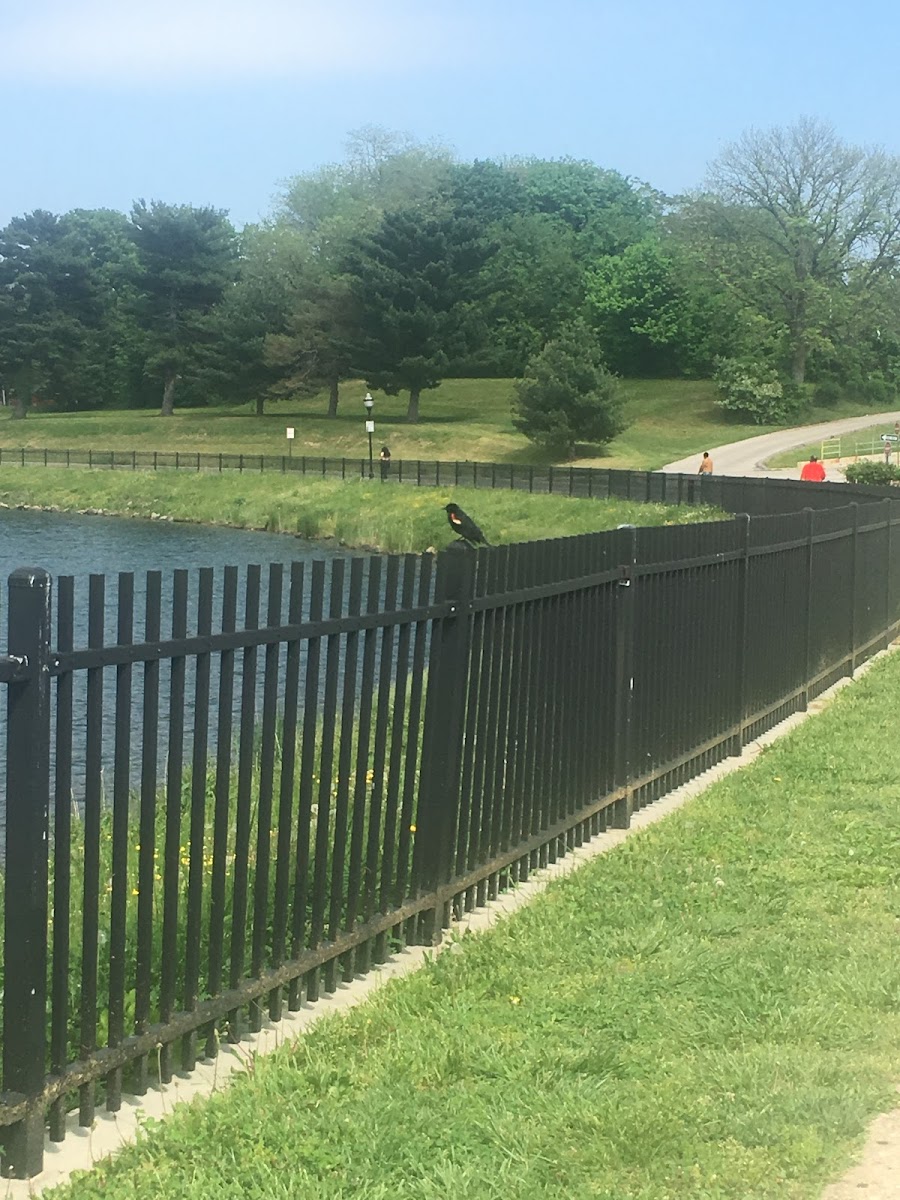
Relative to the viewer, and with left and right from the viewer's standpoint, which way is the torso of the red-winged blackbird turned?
facing to the left of the viewer
